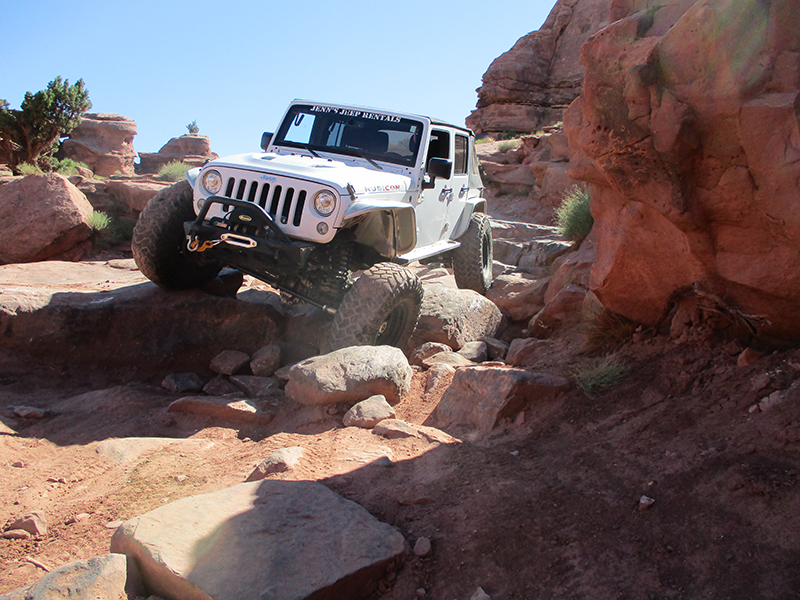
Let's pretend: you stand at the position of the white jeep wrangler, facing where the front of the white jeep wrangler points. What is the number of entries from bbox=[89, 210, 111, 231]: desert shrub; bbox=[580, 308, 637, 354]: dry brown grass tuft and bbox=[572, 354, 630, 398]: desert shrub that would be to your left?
2

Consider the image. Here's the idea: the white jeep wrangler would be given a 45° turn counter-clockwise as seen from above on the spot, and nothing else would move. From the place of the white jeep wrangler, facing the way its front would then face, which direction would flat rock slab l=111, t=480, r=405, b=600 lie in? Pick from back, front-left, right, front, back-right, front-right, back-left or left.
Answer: front

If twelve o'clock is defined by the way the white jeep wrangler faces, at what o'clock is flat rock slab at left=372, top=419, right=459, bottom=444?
The flat rock slab is roughly at 10 o'clock from the white jeep wrangler.

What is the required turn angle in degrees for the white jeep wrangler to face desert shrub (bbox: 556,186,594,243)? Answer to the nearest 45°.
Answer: approximately 180°

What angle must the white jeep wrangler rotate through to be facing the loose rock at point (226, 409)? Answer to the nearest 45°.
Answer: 0° — it already faces it

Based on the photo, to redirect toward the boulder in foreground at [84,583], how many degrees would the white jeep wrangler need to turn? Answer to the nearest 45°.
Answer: approximately 45° to its left

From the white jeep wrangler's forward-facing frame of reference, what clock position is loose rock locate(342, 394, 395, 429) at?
The loose rock is roughly at 10 o'clock from the white jeep wrangler.

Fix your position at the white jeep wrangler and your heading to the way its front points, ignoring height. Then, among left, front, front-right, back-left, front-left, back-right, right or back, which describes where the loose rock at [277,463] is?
front-left

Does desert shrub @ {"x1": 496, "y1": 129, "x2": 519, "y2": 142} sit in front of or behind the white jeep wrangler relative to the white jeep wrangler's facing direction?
behind

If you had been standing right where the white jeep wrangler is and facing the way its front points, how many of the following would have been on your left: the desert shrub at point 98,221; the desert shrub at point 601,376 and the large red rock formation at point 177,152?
1

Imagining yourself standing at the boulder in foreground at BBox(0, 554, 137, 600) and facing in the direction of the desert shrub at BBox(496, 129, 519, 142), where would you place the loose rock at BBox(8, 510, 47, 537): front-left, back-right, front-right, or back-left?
front-left

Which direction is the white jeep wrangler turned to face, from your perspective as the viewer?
facing the viewer and to the left of the viewer
